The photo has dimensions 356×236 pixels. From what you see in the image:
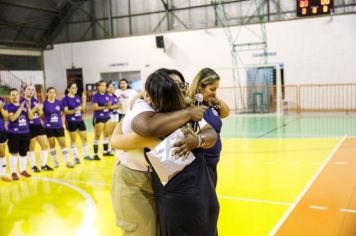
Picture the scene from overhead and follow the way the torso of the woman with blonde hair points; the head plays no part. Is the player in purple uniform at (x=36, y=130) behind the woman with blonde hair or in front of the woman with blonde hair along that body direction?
behind

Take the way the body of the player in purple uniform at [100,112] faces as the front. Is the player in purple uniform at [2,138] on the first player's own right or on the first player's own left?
on the first player's own right

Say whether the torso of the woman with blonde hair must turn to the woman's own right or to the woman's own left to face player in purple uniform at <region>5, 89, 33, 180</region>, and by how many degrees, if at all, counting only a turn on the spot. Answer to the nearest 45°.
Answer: approximately 180°

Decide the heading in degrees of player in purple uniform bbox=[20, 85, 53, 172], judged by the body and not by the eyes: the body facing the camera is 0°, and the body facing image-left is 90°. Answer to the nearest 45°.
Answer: approximately 315°

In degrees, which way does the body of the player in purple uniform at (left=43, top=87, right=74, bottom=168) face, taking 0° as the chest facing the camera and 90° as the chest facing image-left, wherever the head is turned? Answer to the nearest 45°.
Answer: approximately 0°

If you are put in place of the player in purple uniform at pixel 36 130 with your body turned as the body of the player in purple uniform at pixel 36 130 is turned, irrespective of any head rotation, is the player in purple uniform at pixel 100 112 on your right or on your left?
on your left

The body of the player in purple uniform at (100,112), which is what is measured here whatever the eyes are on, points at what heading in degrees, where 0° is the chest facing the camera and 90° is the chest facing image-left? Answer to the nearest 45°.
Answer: approximately 315°

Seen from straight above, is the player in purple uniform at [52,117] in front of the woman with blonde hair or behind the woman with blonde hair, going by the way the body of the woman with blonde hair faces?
behind

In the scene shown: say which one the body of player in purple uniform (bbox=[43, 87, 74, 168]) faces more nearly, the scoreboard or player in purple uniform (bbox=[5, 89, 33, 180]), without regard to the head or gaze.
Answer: the player in purple uniform
